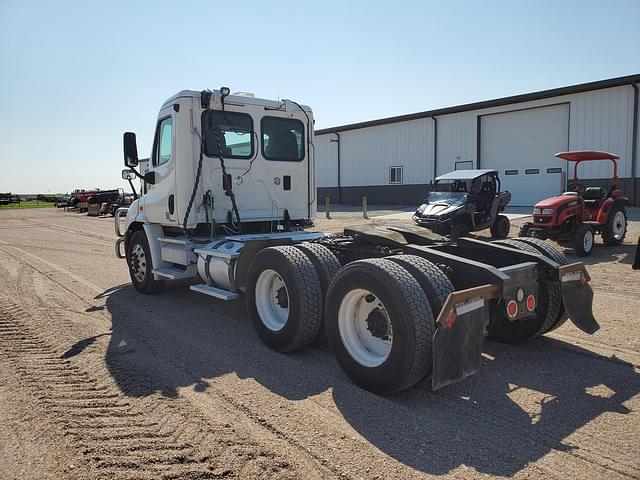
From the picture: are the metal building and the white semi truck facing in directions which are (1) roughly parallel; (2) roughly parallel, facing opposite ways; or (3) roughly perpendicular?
roughly perpendicular

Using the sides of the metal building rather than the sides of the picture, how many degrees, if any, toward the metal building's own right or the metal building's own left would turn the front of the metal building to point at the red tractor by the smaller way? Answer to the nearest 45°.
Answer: approximately 45° to the metal building's own left

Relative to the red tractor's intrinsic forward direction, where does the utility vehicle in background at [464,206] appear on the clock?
The utility vehicle in background is roughly at 2 o'clock from the red tractor.

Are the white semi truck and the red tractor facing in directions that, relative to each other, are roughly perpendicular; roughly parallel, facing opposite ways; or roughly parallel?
roughly perpendicular

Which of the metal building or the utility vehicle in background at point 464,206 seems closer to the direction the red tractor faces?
the utility vehicle in background

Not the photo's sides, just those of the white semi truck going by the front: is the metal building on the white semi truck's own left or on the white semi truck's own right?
on the white semi truck's own right

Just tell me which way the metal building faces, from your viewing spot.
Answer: facing the viewer and to the left of the viewer

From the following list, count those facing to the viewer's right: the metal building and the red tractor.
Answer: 0

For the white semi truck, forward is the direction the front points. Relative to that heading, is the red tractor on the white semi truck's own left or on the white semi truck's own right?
on the white semi truck's own right

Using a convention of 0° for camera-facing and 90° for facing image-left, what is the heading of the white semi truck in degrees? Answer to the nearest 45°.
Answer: approximately 135°

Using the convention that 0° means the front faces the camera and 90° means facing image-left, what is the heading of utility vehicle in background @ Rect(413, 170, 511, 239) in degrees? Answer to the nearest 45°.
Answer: approximately 45°

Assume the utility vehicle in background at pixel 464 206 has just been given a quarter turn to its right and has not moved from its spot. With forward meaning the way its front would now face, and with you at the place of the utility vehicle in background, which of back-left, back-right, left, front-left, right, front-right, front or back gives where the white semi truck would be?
back-left
